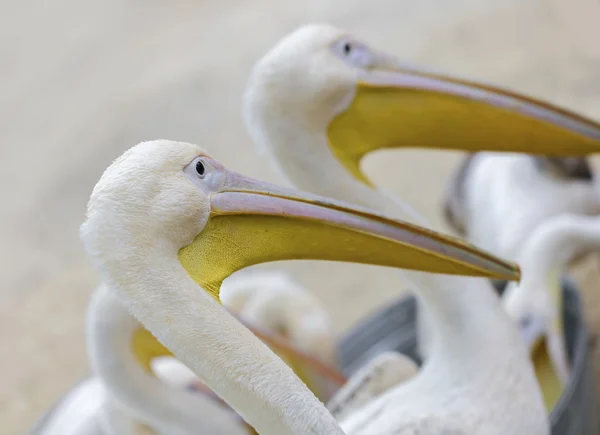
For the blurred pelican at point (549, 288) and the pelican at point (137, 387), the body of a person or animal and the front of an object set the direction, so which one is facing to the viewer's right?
the pelican

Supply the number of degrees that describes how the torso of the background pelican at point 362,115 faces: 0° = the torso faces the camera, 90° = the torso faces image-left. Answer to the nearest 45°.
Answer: approximately 270°

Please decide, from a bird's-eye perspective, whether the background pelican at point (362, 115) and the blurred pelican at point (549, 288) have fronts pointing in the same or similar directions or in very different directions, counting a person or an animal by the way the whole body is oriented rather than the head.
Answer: very different directions

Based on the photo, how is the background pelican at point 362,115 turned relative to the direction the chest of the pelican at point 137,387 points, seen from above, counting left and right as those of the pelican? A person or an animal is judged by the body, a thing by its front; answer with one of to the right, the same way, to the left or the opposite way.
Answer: the same way

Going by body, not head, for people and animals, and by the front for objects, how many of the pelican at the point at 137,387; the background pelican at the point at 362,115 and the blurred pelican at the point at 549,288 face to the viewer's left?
1

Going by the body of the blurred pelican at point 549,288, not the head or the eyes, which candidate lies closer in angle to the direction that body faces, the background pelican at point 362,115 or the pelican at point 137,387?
the pelican

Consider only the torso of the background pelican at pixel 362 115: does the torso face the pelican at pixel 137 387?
no

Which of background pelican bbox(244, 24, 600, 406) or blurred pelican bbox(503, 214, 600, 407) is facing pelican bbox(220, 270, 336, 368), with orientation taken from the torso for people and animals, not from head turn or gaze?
the blurred pelican

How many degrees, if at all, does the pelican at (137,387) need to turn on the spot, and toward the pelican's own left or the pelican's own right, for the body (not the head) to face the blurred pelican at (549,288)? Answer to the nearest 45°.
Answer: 0° — it already faces it

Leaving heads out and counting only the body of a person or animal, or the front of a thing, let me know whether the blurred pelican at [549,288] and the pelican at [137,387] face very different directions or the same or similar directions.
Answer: very different directions

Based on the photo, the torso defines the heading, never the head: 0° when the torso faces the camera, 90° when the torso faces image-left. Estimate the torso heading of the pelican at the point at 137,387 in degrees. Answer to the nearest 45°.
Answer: approximately 270°

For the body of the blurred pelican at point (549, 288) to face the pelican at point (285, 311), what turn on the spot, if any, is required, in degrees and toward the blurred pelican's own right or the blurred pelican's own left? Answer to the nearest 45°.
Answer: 0° — it already faces it

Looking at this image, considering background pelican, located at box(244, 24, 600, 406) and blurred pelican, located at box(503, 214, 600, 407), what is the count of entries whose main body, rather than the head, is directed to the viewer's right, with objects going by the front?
1

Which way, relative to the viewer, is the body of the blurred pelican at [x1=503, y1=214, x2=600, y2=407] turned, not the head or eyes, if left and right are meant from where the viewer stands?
facing to the left of the viewer

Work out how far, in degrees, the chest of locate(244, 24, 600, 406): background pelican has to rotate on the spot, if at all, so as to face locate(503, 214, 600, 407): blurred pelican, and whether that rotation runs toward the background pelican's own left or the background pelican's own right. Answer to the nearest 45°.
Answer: approximately 45° to the background pelican's own left
